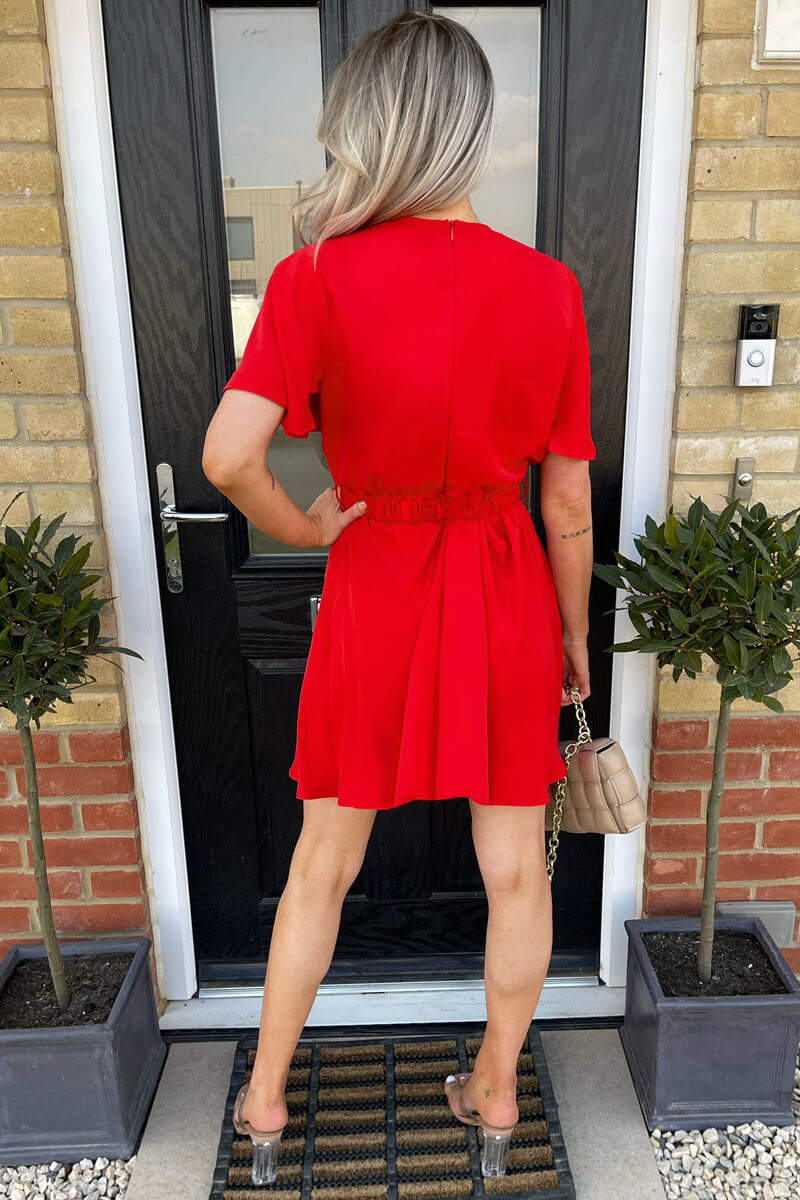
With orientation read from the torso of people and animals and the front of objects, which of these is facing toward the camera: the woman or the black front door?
the black front door

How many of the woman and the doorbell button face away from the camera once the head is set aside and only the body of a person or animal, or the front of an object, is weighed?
1

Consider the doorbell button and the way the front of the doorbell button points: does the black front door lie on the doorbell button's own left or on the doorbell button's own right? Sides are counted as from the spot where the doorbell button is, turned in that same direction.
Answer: on the doorbell button's own right

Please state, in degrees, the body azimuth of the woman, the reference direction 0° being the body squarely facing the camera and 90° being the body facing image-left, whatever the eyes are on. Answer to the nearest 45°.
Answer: approximately 180°

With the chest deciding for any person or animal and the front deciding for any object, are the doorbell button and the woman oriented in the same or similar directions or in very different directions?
very different directions

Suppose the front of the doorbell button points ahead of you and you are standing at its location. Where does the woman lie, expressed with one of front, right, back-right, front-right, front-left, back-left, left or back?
front-right

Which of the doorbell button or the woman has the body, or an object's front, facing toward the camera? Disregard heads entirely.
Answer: the doorbell button

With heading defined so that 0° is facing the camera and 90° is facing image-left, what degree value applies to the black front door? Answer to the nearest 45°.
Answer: approximately 0°

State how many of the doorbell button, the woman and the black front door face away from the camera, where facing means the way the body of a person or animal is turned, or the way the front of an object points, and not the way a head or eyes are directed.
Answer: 1

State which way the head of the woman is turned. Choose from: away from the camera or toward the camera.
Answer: away from the camera

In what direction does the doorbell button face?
toward the camera
